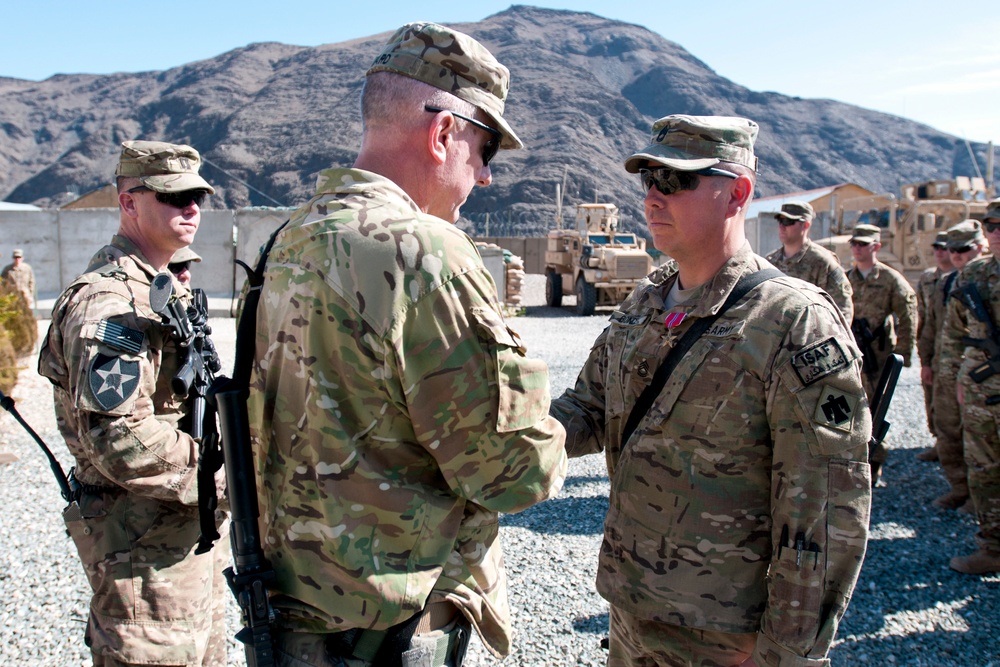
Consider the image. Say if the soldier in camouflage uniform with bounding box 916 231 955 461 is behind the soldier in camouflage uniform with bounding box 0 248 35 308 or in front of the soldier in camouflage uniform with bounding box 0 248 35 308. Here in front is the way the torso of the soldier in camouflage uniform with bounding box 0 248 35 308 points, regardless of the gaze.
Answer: in front

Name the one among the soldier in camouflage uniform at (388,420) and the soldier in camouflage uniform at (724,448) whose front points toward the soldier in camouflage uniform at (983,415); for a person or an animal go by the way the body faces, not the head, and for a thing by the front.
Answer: the soldier in camouflage uniform at (388,420)

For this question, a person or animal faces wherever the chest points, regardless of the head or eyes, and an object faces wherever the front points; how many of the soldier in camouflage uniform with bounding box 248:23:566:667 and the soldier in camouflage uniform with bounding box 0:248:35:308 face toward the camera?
1

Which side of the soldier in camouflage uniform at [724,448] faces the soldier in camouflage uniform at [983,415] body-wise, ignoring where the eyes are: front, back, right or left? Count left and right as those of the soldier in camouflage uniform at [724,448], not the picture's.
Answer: back

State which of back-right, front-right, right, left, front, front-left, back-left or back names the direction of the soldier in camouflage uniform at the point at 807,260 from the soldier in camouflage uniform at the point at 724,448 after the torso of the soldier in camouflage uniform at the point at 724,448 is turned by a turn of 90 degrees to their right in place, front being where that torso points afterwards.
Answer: front-right

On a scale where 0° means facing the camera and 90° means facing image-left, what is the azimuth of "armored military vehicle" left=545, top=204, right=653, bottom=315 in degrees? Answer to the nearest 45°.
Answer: approximately 315°

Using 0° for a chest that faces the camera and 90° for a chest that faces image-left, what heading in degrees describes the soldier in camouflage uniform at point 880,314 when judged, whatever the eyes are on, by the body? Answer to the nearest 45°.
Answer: approximately 45°

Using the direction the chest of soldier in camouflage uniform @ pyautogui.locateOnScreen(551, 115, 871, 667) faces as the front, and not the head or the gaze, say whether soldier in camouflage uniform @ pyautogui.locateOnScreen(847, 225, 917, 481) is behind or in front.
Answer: behind

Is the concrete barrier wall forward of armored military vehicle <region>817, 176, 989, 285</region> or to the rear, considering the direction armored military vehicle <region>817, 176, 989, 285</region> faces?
forward

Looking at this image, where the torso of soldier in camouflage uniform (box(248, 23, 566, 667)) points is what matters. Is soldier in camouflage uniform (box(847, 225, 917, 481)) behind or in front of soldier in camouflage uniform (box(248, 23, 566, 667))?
in front

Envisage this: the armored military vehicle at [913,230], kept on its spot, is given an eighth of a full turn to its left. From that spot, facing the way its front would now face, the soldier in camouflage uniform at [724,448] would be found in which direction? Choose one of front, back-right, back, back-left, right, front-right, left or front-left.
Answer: front

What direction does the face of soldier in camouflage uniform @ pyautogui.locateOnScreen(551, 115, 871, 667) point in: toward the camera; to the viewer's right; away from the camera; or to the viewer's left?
to the viewer's left
